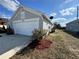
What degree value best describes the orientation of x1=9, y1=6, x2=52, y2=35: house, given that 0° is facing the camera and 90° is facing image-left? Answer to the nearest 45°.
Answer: approximately 45°

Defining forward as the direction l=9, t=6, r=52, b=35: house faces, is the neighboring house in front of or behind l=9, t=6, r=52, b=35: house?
behind
